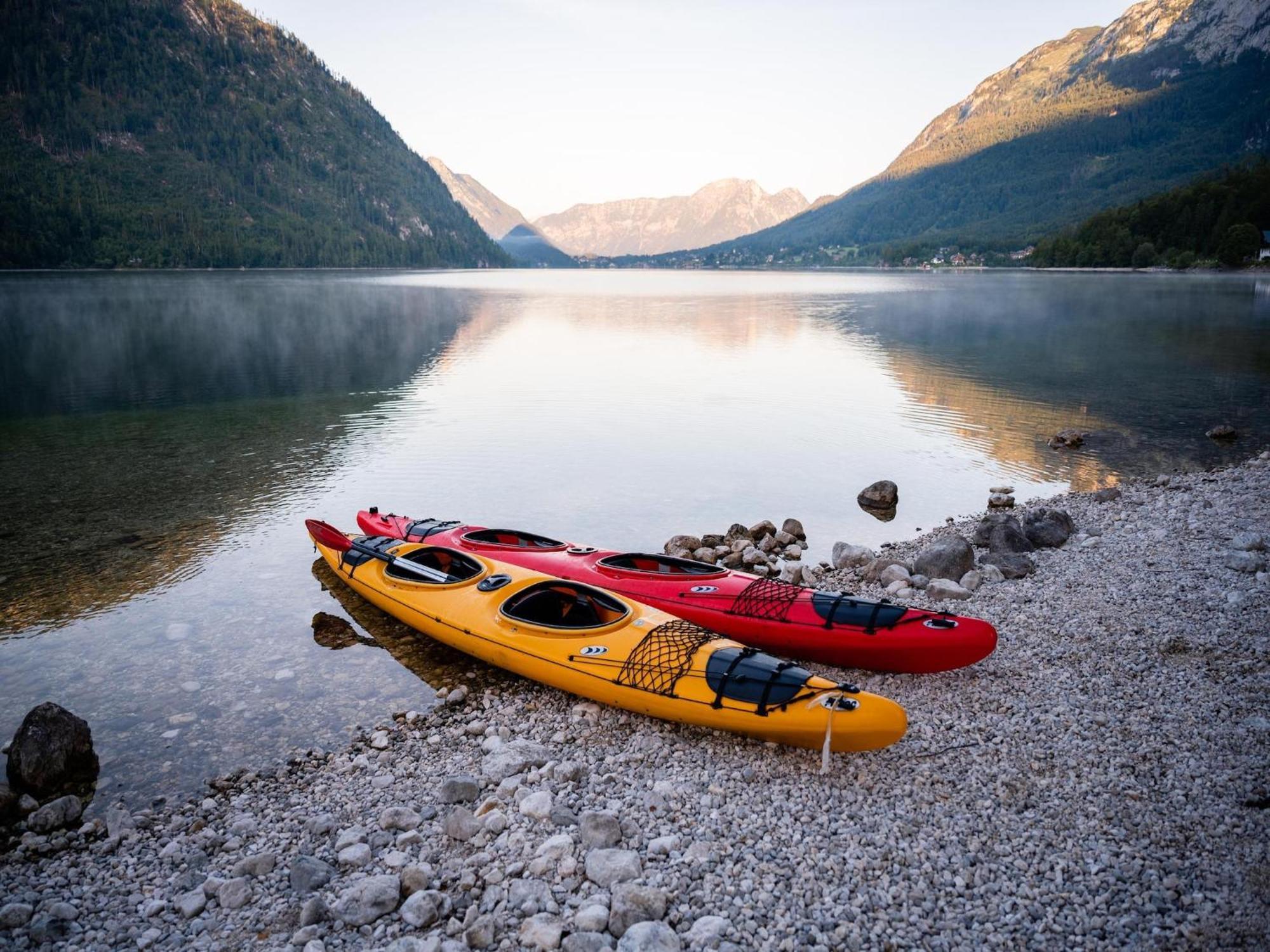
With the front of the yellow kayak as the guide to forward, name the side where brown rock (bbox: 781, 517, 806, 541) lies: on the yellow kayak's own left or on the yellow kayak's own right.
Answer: on the yellow kayak's own left

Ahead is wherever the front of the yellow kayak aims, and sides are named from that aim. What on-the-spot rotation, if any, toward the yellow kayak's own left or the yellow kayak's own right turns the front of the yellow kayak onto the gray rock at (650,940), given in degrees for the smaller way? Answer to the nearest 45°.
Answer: approximately 45° to the yellow kayak's own right

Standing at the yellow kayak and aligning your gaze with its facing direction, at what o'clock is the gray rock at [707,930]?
The gray rock is roughly at 1 o'clock from the yellow kayak.

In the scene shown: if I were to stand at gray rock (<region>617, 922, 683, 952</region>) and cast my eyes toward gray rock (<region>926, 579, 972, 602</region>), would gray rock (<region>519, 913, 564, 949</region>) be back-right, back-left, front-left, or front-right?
back-left

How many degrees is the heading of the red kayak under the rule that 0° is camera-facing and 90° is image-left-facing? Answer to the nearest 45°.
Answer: approximately 315°

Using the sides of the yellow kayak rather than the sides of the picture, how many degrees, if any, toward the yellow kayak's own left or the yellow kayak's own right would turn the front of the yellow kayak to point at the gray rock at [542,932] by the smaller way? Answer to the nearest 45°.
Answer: approximately 45° to the yellow kayak's own right

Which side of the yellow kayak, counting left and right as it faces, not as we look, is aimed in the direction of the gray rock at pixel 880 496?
left

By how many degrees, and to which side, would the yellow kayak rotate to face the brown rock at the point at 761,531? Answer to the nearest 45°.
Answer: approximately 90° to its left

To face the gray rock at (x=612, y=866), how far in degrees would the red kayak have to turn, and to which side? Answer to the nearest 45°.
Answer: approximately 45° to its right

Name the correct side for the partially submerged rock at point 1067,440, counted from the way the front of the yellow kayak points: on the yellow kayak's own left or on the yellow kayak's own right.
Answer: on the yellow kayak's own left

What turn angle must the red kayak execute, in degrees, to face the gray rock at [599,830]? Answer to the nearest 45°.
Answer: approximately 90° to its right

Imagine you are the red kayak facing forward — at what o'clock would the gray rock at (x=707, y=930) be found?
The gray rock is roughly at 2 o'clock from the red kayak.

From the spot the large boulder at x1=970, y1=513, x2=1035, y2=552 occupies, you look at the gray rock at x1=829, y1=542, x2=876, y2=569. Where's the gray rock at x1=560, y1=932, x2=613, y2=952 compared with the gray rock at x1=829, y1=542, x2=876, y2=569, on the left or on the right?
left

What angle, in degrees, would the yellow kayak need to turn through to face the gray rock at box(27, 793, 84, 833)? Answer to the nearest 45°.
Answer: approximately 135° to its right

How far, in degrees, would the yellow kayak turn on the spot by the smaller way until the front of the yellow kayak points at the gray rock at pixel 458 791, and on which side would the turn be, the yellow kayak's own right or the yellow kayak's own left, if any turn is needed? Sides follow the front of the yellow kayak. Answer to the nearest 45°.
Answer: approximately 90° to the yellow kayak's own right
